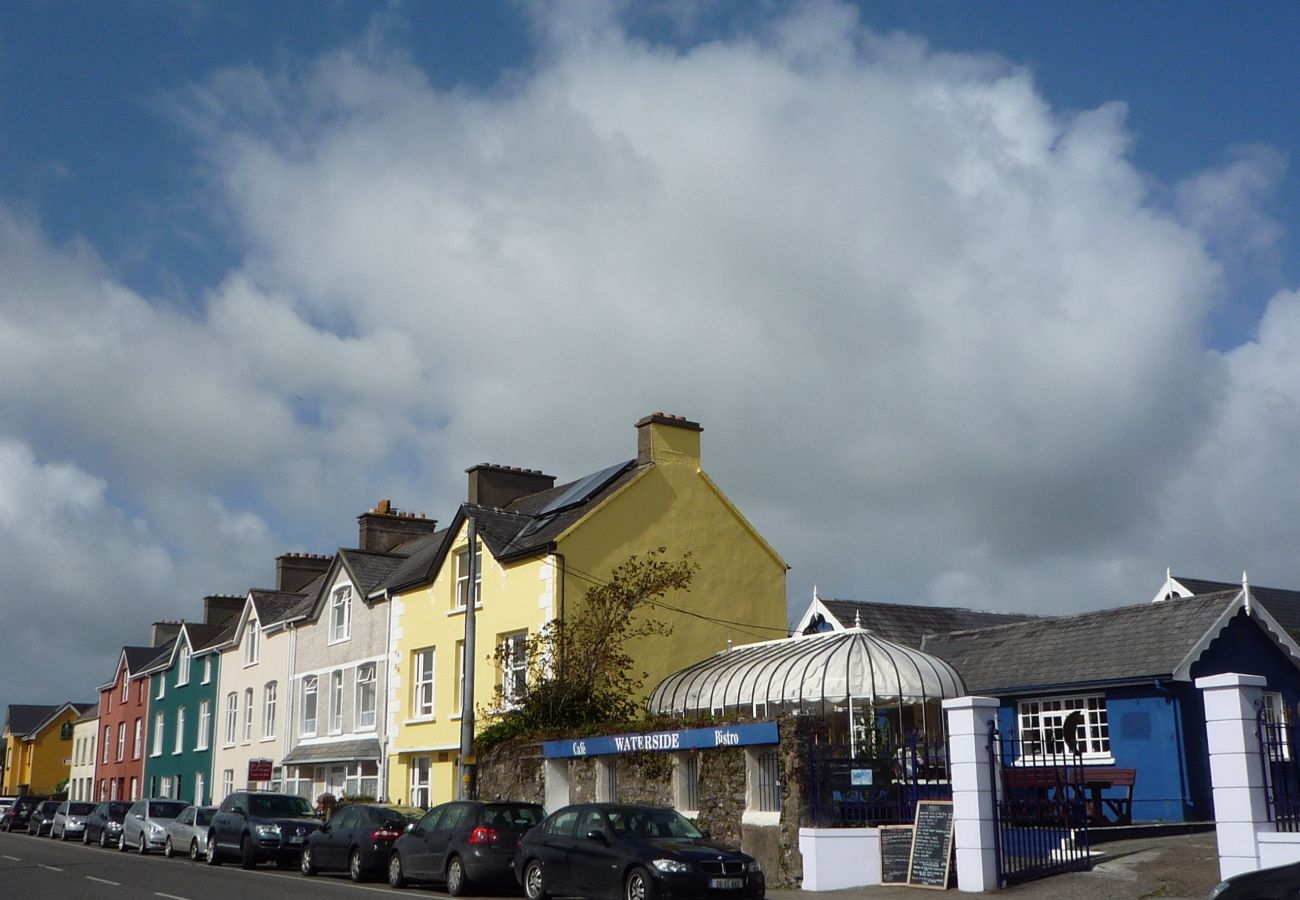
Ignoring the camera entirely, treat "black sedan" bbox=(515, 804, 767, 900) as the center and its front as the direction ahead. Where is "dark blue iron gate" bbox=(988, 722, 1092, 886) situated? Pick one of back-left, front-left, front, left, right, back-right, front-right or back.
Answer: front-left

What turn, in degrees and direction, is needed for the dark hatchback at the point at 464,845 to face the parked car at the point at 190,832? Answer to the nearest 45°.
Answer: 0° — it already faces it

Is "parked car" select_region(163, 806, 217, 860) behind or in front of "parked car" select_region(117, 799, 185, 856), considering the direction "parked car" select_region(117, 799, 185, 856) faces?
in front

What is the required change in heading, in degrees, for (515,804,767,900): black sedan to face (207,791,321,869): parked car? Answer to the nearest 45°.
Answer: approximately 180°

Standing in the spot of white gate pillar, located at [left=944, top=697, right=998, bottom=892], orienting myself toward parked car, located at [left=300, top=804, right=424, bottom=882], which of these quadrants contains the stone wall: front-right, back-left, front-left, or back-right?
front-right

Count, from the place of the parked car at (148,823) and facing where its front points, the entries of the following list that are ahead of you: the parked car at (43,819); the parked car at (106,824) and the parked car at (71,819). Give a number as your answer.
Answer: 0

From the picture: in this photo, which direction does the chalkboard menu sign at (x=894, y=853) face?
toward the camera

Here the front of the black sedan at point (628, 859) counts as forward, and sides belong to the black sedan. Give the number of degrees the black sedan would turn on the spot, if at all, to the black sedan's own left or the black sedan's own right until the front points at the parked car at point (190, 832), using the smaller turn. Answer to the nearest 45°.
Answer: approximately 180°

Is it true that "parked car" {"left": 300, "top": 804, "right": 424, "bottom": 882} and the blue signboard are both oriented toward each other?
no

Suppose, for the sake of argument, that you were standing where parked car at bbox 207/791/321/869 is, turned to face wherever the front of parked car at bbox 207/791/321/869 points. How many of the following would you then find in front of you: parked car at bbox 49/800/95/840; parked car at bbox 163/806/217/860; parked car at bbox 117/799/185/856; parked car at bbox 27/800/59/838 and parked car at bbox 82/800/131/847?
0

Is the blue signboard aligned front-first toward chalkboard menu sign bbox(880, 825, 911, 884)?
no

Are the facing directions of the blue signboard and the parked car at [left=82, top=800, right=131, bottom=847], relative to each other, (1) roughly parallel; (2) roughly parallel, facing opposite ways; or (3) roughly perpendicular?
roughly perpendicular

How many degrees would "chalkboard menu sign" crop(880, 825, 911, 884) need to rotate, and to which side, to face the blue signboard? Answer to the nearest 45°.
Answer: approximately 135° to its right

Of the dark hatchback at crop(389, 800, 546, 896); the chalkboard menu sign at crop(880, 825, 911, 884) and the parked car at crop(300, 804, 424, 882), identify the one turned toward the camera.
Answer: the chalkboard menu sign

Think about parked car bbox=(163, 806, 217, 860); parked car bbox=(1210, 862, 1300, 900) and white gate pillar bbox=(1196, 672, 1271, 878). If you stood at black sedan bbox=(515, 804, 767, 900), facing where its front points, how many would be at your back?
1

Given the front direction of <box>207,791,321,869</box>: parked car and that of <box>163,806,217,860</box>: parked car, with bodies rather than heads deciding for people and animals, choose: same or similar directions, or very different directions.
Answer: same or similar directions

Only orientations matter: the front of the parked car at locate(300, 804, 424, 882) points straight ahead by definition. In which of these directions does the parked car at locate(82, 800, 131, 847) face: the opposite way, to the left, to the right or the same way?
the opposite way

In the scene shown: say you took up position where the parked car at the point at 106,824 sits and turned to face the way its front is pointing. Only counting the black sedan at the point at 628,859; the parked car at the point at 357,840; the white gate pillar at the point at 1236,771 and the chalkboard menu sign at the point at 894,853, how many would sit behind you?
0

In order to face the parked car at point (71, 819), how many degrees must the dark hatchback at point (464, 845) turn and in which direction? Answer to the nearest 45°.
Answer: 0° — it already faces it

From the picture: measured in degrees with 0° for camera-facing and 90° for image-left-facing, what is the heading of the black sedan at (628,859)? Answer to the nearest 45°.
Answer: approximately 315°

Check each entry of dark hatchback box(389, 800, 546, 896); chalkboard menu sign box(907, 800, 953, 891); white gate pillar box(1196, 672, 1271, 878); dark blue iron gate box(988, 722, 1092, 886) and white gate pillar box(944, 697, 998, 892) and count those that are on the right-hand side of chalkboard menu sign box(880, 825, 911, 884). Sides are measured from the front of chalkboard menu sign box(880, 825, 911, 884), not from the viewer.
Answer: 1
